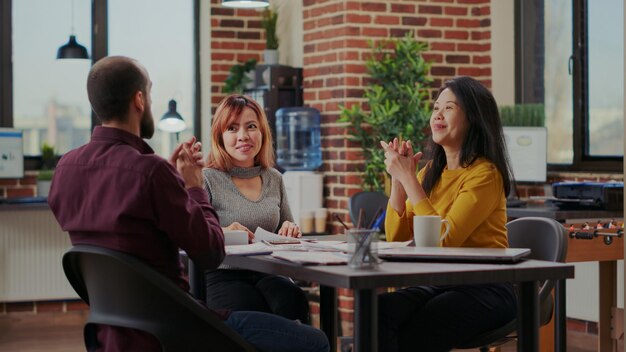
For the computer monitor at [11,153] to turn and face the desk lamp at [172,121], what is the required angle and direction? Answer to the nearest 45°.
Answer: approximately 90° to its left

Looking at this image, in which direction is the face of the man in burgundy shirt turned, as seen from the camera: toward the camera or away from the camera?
away from the camera

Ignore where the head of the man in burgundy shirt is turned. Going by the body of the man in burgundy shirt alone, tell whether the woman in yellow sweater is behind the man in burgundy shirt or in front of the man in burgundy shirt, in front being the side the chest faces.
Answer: in front

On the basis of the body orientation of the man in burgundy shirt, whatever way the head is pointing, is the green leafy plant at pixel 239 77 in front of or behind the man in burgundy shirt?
in front

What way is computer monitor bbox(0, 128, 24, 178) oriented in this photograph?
toward the camera

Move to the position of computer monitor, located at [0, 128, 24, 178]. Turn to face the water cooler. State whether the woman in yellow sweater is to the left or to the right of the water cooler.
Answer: right

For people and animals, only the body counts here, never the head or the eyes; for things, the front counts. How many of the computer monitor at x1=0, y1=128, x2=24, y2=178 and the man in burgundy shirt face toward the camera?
1

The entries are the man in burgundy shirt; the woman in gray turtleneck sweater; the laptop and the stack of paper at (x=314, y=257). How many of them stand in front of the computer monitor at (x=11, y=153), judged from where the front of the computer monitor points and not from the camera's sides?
4

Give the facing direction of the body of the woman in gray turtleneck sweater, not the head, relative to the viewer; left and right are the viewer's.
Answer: facing the viewer and to the right of the viewer

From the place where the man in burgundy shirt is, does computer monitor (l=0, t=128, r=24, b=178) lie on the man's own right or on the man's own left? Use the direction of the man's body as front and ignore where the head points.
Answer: on the man's own left

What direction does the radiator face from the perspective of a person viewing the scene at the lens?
facing the viewer

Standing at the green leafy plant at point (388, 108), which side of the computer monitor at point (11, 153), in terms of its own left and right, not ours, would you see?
left
